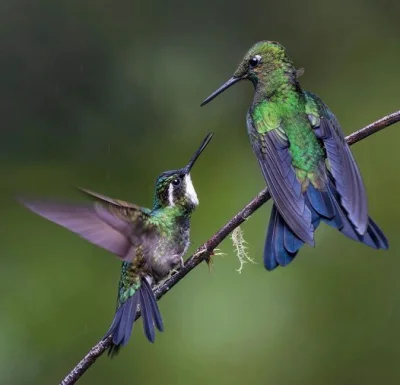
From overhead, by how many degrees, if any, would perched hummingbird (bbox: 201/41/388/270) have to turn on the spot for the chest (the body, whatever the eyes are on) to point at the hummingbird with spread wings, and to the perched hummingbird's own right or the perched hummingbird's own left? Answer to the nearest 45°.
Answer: approximately 45° to the perched hummingbird's own left

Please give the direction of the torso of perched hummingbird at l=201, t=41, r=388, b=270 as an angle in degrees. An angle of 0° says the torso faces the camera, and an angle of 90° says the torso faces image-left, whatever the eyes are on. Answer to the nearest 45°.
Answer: approximately 135°
